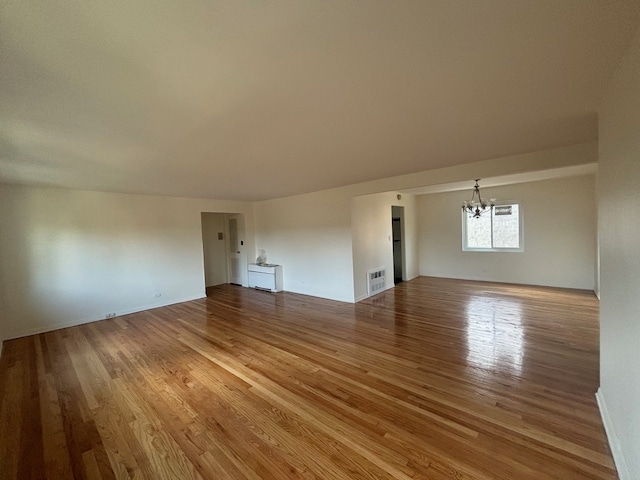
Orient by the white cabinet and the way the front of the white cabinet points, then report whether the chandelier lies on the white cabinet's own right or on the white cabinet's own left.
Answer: on the white cabinet's own left

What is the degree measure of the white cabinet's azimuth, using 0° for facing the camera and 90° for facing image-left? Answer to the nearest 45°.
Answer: approximately 45°
